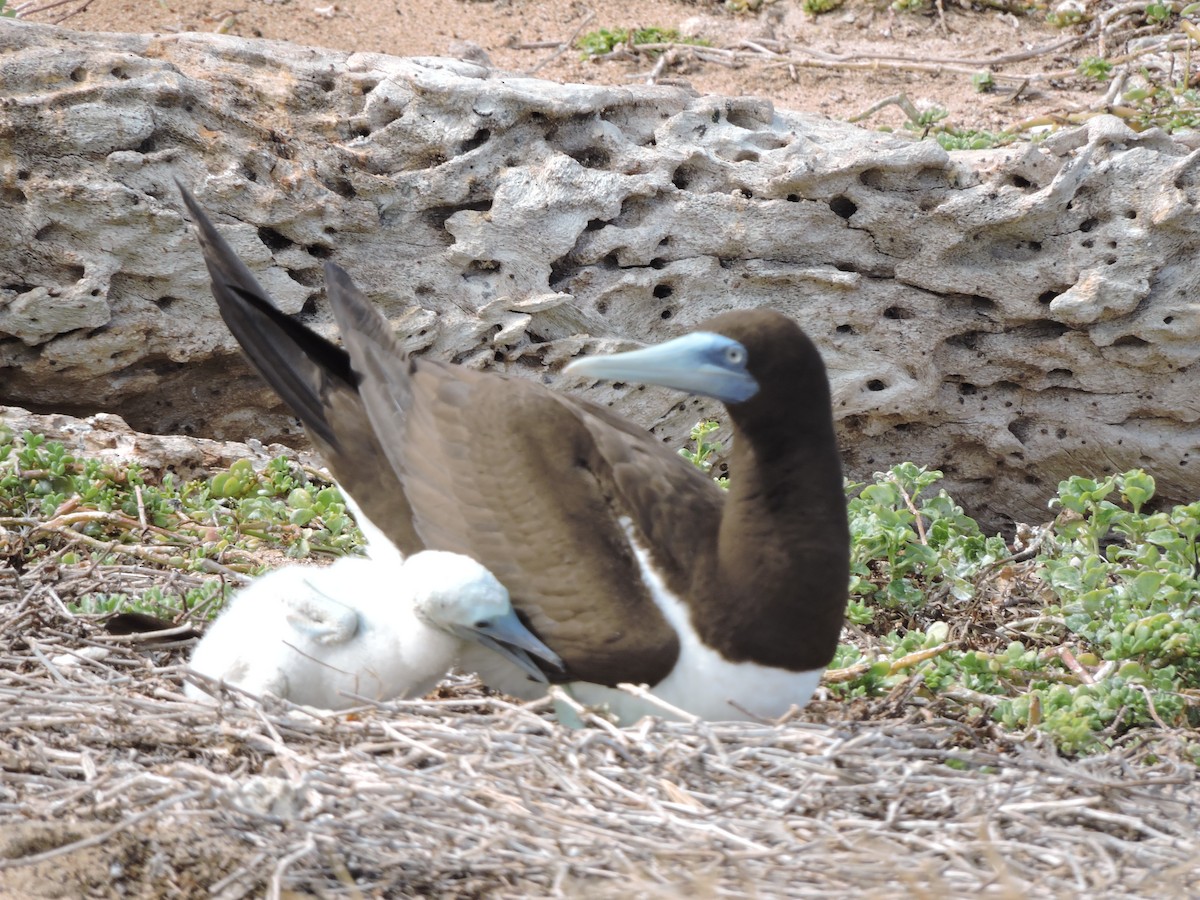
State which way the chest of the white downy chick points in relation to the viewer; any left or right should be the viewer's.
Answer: facing to the right of the viewer

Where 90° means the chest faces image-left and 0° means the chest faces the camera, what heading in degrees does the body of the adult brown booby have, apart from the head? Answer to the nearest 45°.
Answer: approximately 270°

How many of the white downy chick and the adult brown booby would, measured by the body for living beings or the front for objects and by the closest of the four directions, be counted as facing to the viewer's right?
2
